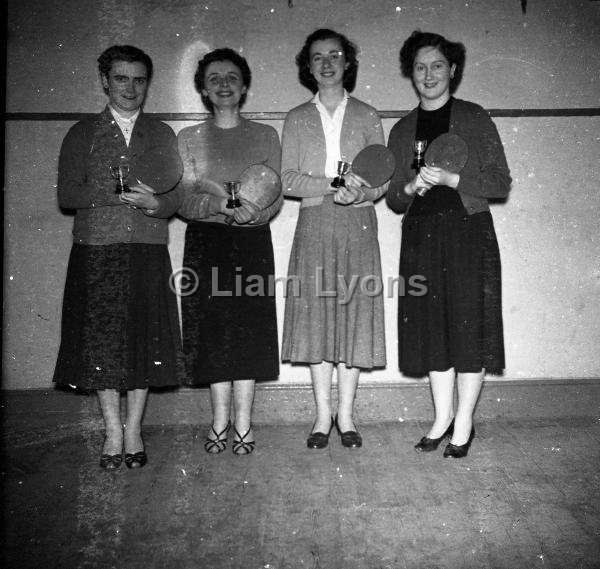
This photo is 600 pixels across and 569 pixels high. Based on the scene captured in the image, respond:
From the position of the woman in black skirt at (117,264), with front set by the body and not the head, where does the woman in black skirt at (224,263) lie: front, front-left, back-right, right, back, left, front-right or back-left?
left

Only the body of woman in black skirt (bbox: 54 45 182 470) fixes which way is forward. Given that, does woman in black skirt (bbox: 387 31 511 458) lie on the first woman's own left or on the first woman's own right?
on the first woman's own left

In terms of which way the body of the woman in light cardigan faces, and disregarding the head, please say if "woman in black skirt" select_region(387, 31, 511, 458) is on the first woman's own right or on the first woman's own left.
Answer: on the first woman's own left

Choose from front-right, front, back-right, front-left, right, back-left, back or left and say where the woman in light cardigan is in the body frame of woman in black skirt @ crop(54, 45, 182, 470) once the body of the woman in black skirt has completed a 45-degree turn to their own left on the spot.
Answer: front-left

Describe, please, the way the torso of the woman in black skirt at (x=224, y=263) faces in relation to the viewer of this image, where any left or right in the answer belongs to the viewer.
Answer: facing the viewer

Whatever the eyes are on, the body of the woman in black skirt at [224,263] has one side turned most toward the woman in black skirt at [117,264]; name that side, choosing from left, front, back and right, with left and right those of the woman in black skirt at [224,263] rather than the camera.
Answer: right

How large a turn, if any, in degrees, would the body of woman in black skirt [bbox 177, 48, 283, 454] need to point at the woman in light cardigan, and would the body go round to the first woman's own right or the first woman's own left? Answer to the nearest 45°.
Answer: approximately 90° to the first woman's own left

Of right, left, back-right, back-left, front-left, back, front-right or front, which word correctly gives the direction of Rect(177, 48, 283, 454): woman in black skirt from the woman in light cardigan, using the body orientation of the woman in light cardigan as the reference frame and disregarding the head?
right

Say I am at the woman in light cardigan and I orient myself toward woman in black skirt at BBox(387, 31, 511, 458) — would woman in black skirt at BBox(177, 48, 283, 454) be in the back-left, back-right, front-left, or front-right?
back-right

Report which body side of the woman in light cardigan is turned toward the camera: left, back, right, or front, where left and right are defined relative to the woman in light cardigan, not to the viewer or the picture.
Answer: front
